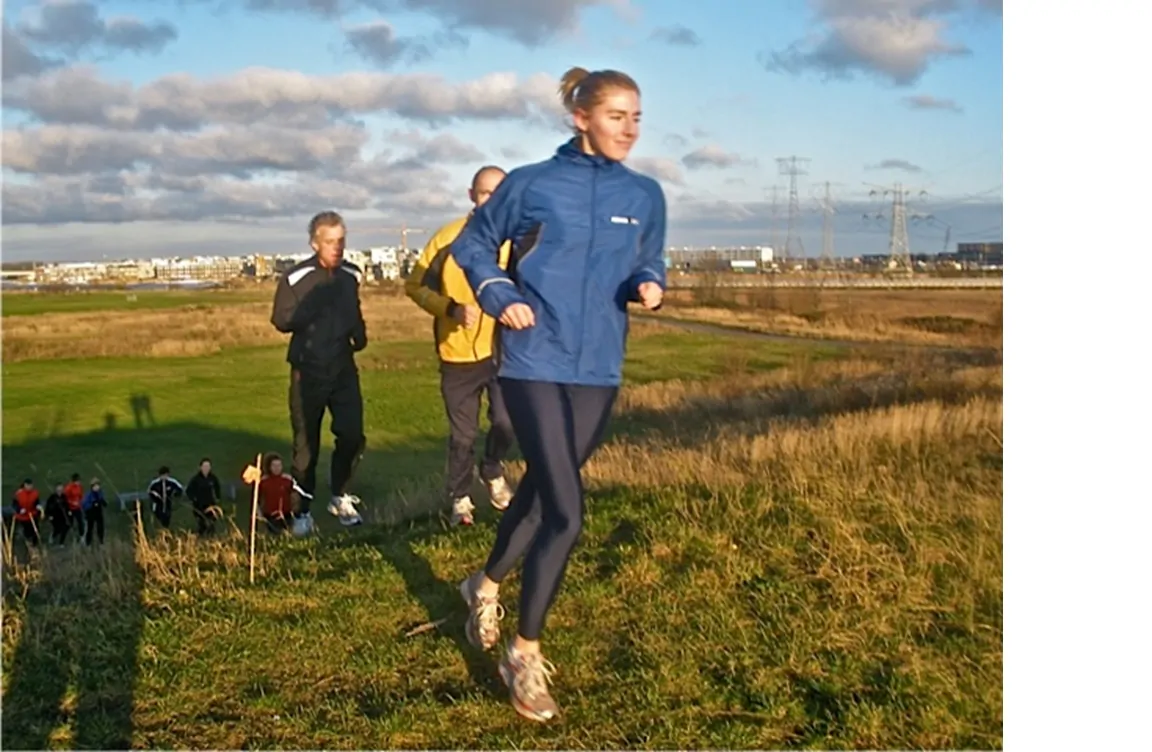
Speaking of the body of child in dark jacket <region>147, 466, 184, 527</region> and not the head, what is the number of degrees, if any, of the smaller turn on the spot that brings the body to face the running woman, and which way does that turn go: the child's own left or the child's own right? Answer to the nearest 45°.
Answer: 0° — they already face them

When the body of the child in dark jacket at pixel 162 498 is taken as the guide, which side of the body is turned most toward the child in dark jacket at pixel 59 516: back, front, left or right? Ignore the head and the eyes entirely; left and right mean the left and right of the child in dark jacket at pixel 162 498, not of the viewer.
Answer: right

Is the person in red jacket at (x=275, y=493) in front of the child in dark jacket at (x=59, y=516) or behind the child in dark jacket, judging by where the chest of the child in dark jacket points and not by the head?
in front

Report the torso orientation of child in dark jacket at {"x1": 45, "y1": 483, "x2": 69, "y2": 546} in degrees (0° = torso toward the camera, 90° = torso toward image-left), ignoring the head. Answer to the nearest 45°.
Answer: approximately 315°

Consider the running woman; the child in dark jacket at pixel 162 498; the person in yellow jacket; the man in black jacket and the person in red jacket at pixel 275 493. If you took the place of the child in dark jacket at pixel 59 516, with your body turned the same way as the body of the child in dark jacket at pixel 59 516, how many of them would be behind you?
0

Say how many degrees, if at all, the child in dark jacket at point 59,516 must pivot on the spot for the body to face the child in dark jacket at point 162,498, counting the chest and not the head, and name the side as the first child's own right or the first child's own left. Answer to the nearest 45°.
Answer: approximately 45° to the first child's own left

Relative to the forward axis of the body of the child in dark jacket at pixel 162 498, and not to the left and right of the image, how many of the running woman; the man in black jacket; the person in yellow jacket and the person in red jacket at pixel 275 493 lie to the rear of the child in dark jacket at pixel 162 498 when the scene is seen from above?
0

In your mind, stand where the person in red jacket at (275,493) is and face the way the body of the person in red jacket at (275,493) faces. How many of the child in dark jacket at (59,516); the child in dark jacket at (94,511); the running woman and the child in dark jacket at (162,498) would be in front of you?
1

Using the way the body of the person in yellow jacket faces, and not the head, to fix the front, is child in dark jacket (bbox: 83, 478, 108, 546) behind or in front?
behind

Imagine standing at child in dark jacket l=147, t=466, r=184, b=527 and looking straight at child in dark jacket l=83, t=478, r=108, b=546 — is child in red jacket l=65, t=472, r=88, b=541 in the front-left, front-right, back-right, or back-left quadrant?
front-right

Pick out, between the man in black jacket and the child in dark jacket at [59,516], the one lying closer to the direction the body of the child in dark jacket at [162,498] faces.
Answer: the man in black jacket

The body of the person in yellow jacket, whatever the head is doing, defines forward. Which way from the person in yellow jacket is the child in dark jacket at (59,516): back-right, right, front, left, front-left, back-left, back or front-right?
back

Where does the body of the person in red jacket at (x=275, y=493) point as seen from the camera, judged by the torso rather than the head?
toward the camera

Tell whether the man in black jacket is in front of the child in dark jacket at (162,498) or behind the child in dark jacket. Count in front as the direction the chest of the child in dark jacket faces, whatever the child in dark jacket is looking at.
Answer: in front

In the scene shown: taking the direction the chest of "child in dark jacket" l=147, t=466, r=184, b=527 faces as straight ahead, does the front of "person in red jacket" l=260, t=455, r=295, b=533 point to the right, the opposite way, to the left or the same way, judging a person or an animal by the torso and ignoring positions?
the same way

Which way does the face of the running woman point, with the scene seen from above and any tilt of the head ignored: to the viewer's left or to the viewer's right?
to the viewer's right

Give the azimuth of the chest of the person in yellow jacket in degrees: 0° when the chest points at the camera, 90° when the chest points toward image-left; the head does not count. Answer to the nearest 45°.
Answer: approximately 315°

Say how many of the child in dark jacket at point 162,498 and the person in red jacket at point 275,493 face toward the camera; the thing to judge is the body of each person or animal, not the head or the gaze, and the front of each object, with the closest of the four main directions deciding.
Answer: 2
